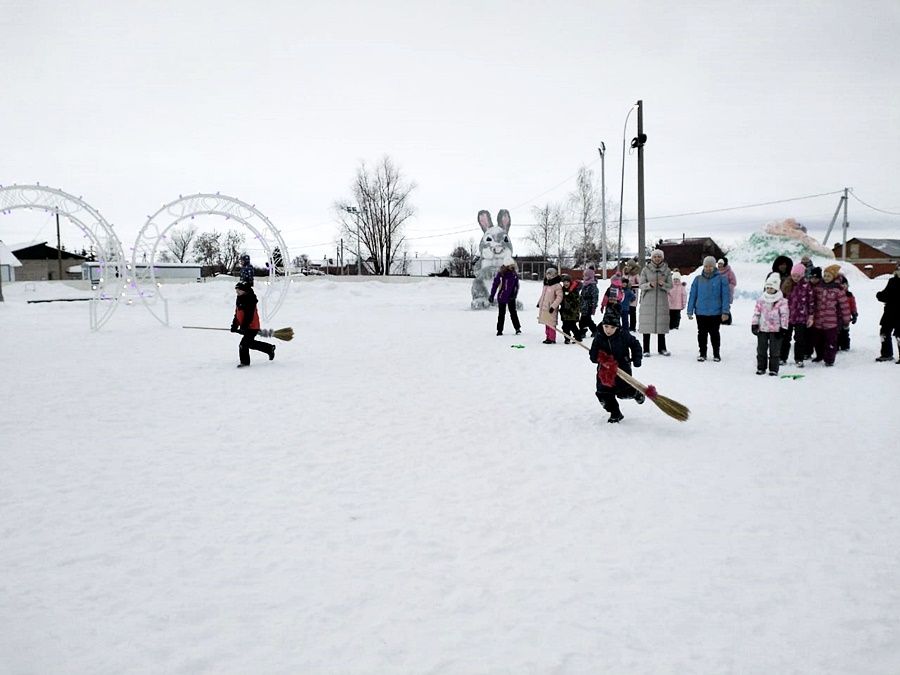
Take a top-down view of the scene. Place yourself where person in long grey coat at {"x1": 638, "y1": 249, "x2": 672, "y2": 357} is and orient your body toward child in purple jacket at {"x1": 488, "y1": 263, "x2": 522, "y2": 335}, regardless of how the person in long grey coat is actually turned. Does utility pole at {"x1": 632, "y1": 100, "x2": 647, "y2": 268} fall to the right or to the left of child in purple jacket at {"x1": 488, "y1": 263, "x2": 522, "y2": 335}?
right

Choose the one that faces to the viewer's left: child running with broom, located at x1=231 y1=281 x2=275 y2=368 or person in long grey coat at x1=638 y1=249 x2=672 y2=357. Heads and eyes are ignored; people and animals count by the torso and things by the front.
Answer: the child running with broom

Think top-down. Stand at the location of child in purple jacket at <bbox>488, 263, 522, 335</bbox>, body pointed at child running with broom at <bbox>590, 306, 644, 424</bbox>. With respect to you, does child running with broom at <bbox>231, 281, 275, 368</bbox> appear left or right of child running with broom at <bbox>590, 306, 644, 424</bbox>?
right

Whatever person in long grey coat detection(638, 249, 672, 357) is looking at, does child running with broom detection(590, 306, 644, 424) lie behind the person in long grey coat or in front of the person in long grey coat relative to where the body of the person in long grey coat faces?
in front

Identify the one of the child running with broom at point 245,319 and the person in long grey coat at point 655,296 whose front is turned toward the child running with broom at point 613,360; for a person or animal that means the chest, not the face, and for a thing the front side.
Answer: the person in long grey coat

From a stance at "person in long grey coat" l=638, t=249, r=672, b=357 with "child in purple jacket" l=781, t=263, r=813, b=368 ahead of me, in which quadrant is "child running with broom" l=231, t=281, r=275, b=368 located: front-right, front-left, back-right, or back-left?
back-right

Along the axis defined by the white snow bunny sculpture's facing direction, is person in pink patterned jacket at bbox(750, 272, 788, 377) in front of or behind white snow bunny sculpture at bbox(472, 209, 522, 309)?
in front

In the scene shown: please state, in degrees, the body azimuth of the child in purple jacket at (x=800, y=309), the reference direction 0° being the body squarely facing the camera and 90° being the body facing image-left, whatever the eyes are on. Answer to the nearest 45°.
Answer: approximately 45°
